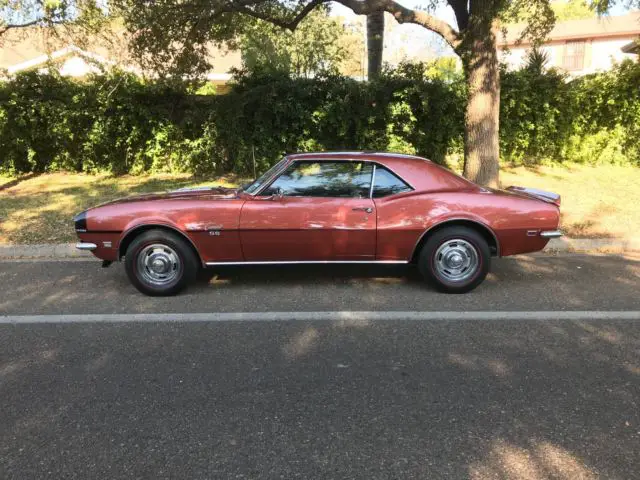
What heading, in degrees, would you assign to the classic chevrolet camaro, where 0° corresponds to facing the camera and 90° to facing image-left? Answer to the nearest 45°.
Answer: approximately 90°

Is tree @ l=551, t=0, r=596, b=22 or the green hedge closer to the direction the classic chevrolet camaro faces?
the green hedge

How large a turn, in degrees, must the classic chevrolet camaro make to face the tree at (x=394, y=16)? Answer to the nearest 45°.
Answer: approximately 90° to its right

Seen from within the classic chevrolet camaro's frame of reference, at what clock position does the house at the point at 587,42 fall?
The house is roughly at 4 o'clock from the classic chevrolet camaro.

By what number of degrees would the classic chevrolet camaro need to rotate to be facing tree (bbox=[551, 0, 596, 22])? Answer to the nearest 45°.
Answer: approximately 135° to its right

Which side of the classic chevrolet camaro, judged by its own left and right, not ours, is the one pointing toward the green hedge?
right
